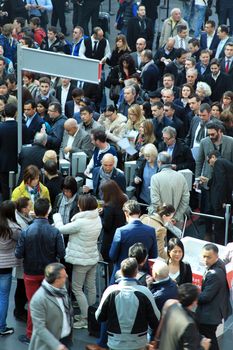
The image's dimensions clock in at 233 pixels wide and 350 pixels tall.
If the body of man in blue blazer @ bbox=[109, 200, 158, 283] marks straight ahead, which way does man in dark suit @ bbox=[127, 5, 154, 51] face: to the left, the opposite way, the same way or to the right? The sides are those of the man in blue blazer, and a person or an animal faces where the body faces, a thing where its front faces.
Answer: the opposite way

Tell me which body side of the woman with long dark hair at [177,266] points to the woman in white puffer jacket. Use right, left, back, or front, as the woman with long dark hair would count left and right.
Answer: right

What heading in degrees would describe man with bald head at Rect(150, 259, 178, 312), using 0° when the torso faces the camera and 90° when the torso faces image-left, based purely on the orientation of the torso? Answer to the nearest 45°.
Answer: approximately 135°

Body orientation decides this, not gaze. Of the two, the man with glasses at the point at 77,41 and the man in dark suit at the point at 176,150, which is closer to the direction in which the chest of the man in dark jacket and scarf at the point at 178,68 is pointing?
the man in dark suit

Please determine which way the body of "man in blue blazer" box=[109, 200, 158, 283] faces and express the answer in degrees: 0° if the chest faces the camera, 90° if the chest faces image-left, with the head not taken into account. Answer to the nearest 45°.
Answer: approximately 180°

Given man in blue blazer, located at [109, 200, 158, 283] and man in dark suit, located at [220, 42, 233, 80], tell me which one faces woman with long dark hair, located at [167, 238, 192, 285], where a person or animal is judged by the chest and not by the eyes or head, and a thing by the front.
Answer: the man in dark suit

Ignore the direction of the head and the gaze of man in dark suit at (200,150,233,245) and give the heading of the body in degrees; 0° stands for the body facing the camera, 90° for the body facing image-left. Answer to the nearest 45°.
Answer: approximately 90°

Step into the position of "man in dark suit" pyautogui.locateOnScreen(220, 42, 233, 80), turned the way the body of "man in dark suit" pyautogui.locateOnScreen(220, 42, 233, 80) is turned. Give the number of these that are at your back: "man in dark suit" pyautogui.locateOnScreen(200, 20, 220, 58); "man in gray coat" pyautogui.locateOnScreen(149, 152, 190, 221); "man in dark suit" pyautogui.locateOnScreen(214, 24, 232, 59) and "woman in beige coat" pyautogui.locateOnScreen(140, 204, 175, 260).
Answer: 2
